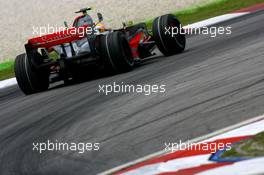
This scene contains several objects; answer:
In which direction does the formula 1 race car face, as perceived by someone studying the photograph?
facing away from the viewer and to the right of the viewer
